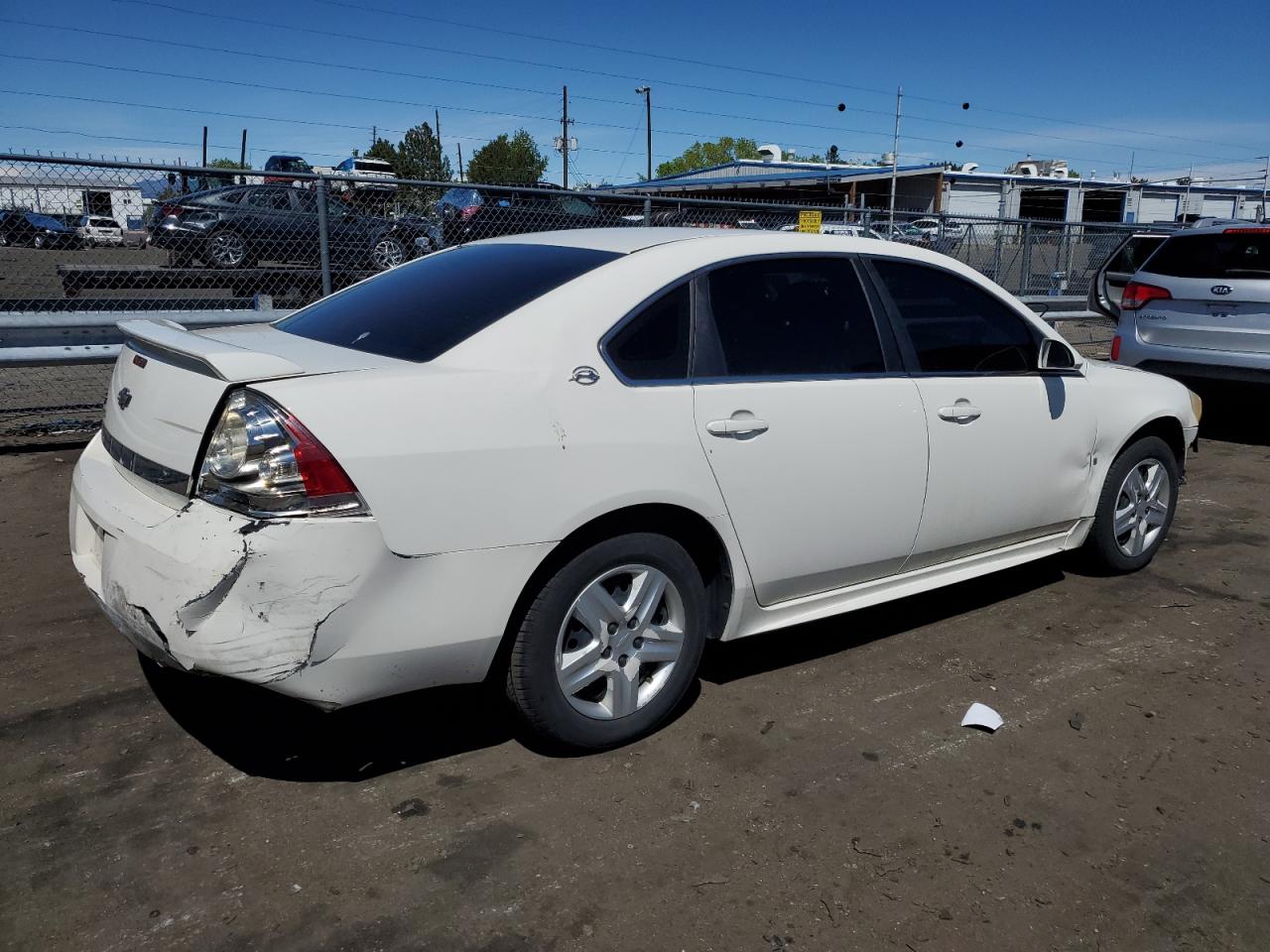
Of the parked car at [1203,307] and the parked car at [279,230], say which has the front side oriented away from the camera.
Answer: the parked car at [1203,307]

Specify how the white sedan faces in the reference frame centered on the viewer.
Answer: facing away from the viewer and to the right of the viewer

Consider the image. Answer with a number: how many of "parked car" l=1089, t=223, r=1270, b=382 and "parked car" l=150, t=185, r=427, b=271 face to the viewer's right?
1

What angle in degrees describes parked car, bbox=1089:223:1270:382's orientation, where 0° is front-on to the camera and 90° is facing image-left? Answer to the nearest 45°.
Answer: approximately 180°

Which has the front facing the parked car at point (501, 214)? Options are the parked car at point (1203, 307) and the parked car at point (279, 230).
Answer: the parked car at point (279, 230)

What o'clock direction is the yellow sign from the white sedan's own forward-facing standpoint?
The yellow sign is roughly at 11 o'clock from the white sedan.

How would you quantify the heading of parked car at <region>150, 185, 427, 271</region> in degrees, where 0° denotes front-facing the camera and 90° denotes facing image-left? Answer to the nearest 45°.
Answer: approximately 270°

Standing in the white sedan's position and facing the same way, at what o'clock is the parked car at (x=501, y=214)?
The parked car is roughly at 10 o'clock from the white sedan.

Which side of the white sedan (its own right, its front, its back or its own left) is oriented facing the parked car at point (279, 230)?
left
